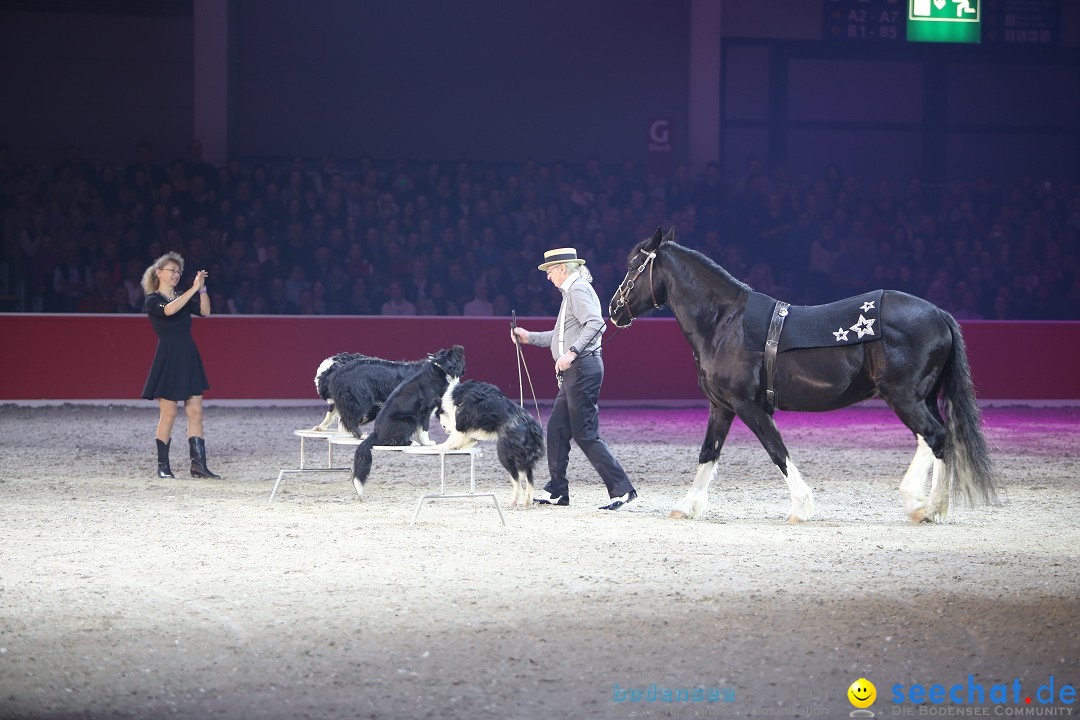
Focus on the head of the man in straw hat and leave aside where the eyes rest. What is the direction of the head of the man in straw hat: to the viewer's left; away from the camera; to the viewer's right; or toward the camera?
to the viewer's left

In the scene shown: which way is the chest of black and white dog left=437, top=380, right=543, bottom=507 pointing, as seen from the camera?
to the viewer's left

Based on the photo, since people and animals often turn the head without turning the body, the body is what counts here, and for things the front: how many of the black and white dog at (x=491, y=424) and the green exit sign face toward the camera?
1

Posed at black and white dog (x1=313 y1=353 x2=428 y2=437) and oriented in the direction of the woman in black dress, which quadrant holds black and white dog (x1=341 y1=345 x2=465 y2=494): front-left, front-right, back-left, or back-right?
back-left

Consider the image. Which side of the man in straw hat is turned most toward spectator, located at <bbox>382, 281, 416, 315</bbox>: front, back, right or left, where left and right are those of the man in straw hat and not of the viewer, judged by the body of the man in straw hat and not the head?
right

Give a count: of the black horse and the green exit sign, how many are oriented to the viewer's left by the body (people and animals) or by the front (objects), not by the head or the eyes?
1

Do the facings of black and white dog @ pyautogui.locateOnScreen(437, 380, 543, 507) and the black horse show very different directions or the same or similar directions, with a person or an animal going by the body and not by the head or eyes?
same or similar directions

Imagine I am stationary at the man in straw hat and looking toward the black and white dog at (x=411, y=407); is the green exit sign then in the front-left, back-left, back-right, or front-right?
back-right

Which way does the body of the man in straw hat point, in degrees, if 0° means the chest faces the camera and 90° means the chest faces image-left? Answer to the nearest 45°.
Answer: approximately 90°

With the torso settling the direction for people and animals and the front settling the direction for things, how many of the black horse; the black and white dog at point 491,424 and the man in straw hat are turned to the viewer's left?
3

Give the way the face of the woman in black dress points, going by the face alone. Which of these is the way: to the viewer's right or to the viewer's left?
to the viewer's right

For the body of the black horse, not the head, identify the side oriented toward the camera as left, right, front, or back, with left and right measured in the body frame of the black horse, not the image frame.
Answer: left

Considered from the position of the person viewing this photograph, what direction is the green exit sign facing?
facing the viewer

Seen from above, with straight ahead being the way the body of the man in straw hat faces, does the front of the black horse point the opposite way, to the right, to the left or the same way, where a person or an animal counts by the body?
the same way

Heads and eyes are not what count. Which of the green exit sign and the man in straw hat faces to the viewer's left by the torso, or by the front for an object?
the man in straw hat

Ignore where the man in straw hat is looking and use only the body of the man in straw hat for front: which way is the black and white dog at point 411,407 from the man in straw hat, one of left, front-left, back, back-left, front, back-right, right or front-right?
front

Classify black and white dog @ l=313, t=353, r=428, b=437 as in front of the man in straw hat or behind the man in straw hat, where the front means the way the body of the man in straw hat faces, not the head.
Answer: in front

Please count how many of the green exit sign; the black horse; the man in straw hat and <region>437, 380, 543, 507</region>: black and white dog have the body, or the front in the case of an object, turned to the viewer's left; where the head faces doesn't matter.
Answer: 3

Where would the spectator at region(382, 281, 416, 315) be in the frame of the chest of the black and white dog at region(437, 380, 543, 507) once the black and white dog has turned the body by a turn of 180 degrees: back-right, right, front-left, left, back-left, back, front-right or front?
left

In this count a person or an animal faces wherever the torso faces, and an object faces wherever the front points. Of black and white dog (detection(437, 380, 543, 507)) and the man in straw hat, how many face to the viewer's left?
2
